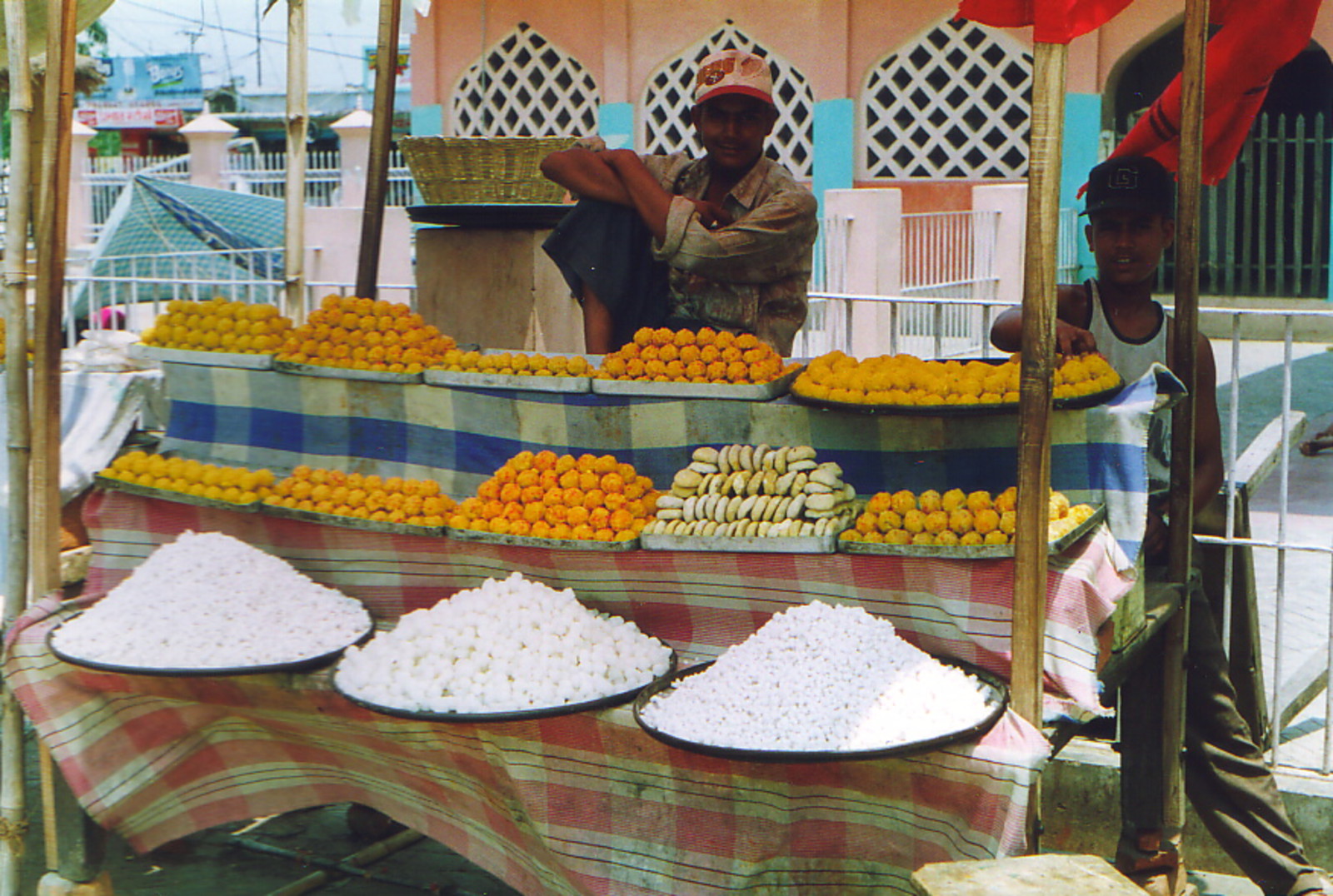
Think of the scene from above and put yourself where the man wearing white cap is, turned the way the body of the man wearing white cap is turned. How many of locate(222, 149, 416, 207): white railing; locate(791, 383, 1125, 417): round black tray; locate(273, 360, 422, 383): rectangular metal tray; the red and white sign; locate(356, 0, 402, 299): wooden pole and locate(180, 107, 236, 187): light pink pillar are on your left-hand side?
1

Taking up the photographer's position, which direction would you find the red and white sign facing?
facing the viewer

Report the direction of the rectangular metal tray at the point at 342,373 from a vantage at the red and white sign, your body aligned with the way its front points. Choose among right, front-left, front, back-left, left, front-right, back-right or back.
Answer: front

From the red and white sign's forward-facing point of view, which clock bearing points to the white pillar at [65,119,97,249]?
The white pillar is roughly at 12 o'clock from the red and white sign.

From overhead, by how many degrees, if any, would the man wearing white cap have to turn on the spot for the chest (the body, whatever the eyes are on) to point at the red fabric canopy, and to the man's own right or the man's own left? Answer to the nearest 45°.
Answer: approximately 90° to the man's own left

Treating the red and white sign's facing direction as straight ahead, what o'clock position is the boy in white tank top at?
The boy in white tank top is roughly at 12 o'clock from the red and white sign.

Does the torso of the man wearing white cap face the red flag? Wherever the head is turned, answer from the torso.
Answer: no

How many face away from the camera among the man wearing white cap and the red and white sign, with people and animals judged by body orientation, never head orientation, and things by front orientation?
0

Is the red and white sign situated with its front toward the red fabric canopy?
yes

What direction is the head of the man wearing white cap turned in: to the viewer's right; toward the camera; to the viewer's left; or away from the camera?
toward the camera

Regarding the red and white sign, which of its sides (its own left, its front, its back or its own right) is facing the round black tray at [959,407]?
front

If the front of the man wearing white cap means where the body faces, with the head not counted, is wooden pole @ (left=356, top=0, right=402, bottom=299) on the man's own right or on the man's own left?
on the man's own right

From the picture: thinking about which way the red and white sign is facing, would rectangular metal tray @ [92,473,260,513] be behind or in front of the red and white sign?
in front
